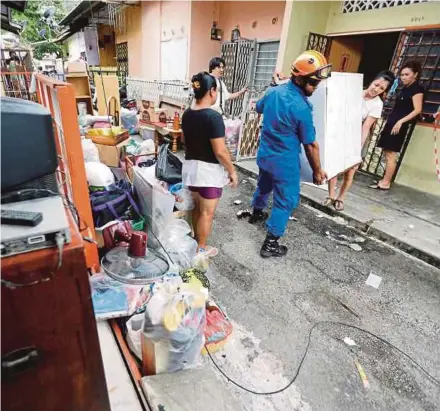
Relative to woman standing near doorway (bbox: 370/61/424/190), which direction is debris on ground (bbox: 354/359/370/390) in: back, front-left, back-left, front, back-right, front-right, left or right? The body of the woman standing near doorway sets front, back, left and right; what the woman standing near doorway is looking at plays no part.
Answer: front-left

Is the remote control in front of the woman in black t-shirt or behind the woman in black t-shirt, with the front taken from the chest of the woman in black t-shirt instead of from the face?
behind

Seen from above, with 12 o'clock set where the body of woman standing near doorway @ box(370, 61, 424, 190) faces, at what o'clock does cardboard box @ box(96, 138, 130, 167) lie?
The cardboard box is roughly at 12 o'clock from the woman standing near doorway.

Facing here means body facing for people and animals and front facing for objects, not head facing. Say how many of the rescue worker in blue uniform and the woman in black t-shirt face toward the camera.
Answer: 0

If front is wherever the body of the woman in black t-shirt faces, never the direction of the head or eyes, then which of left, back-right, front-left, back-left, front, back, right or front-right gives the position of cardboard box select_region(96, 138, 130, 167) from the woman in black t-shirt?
left

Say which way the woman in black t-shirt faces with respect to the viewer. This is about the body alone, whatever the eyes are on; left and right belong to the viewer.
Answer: facing away from the viewer and to the right of the viewer

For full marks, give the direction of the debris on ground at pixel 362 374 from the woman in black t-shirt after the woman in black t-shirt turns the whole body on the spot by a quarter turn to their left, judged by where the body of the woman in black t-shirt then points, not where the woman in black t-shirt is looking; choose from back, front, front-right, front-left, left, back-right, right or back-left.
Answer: back

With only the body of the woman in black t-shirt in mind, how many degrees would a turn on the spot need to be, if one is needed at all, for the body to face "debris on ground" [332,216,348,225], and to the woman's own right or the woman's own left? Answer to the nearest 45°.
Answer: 0° — they already face it

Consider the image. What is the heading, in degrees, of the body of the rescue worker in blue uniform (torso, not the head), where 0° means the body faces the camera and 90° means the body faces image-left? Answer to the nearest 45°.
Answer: approximately 225°
